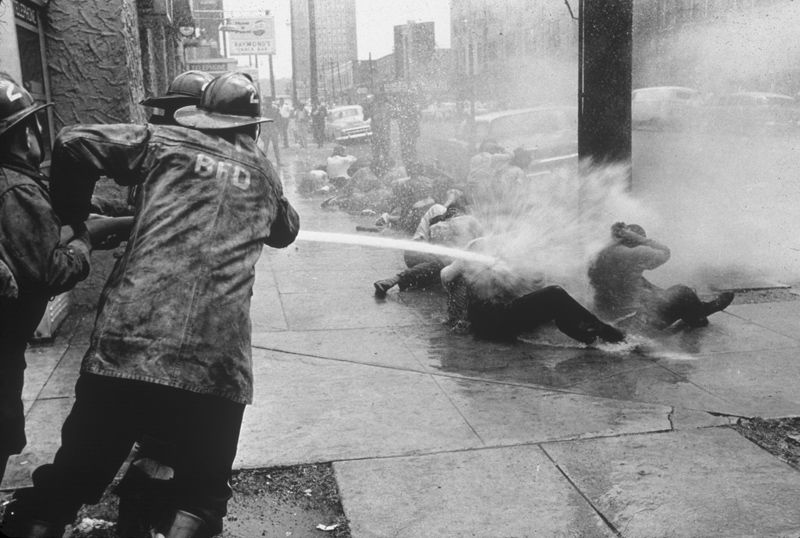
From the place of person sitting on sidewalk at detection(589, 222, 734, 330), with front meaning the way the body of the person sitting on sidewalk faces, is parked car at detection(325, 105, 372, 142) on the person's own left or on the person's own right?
on the person's own left

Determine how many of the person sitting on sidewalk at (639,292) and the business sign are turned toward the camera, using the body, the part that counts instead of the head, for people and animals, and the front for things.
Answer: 1

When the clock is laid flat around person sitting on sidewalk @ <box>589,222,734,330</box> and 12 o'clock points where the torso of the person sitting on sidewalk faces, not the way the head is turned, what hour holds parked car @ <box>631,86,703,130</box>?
The parked car is roughly at 9 o'clock from the person sitting on sidewalk.

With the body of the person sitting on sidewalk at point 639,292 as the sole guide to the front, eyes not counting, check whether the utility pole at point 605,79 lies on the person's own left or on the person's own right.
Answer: on the person's own left

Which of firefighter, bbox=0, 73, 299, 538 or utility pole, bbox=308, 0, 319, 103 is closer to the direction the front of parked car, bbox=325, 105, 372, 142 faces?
the firefighter

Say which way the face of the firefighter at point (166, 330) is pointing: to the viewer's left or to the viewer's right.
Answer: to the viewer's right

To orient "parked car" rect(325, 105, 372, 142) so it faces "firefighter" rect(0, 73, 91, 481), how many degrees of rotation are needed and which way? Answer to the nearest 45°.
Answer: approximately 45° to its right

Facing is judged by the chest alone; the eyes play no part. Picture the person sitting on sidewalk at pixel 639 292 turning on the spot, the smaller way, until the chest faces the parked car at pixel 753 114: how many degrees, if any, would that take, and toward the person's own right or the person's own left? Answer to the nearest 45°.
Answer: approximately 90° to the person's own left

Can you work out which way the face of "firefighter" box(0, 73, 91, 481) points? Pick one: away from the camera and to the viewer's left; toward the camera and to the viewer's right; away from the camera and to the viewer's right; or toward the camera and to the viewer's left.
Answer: away from the camera and to the viewer's right

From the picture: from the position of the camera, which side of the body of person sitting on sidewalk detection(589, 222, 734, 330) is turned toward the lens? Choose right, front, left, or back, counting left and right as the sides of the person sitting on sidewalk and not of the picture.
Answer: right
